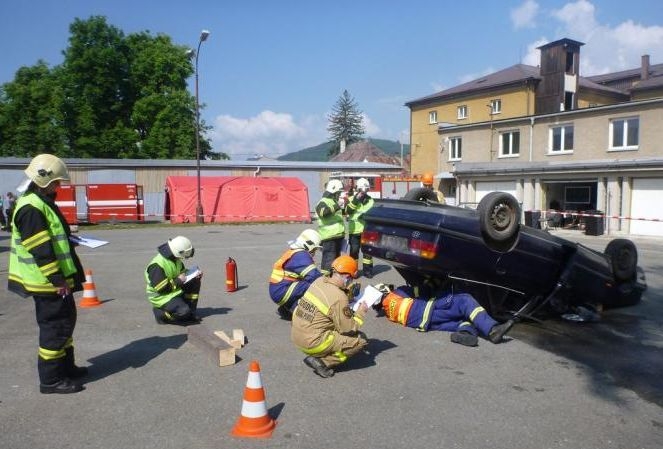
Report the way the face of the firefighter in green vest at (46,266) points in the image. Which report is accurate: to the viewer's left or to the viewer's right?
to the viewer's right

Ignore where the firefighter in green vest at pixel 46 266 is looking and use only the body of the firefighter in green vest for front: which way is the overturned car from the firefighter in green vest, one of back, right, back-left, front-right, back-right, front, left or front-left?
front

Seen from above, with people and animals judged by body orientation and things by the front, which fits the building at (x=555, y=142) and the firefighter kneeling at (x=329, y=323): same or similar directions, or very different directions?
very different directions

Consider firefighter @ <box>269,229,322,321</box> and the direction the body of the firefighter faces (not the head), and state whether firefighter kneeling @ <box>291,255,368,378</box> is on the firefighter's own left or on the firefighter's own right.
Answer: on the firefighter's own right

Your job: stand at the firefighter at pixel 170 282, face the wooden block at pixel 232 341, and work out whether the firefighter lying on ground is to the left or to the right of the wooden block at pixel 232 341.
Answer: left

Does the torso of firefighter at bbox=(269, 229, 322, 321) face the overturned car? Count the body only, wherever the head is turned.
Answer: yes

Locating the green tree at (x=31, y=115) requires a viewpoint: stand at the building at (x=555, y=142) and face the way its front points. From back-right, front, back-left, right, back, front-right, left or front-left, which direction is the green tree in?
front-right

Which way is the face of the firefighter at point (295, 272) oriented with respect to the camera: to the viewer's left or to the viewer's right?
to the viewer's right

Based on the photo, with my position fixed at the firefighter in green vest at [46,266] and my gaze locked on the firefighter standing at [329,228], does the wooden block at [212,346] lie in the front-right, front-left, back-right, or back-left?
front-right

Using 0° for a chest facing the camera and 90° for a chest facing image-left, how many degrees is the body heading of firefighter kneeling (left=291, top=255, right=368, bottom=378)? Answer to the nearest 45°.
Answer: approximately 225°

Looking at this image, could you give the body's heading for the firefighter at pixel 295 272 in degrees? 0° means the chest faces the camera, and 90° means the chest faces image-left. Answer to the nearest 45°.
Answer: approximately 270°

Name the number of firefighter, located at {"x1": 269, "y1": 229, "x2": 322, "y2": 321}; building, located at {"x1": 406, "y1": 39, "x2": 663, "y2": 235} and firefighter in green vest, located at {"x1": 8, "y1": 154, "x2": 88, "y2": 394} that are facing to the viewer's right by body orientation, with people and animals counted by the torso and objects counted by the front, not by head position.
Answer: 2

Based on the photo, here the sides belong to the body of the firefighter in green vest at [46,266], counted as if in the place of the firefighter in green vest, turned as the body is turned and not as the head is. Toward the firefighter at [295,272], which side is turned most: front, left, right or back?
front

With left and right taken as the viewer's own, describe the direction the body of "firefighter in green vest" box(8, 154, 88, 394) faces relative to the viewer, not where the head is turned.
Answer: facing to the right of the viewer

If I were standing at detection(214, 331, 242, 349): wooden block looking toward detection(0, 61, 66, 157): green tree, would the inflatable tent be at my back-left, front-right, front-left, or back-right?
front-right
